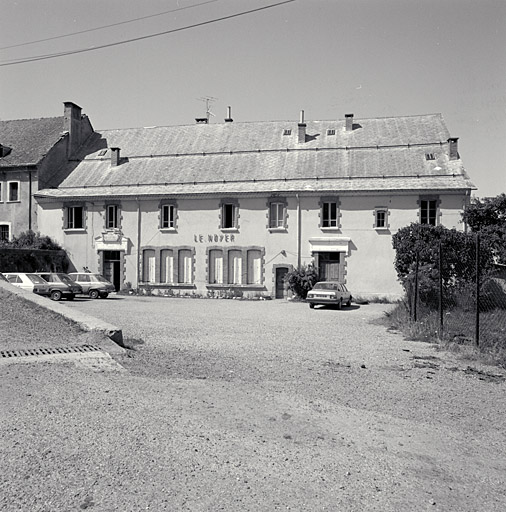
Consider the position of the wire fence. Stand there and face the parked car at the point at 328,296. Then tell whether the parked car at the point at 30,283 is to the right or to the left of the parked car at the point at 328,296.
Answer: left

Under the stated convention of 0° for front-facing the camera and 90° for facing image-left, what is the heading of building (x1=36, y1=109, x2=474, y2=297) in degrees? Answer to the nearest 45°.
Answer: approximately 0°

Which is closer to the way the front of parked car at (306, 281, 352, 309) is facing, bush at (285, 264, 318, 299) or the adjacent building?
the bush
